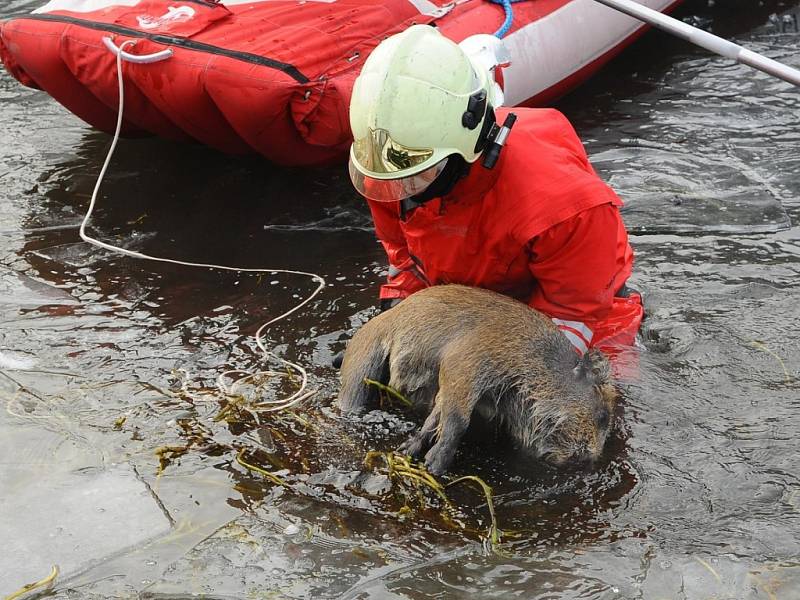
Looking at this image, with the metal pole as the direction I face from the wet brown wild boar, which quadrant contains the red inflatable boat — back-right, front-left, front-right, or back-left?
front-left

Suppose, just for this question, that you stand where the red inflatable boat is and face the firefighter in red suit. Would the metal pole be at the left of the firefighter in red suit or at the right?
left

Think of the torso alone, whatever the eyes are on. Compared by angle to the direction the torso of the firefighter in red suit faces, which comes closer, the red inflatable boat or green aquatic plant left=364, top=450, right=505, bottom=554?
the green aquatic plant

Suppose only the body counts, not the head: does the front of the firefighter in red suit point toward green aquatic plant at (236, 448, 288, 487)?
yes

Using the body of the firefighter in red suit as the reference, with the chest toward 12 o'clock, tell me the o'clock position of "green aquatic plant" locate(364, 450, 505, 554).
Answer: The green aquatic plant is roughly at 11 o'clock from the firefighter in red suit.

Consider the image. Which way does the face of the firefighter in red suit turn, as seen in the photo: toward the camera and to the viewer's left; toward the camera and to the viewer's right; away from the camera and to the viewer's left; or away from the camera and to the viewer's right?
toward the camera and to the viewer's left

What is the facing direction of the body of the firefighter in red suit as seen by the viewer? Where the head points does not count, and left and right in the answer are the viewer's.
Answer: facing the viewer and to the left of the viewer
